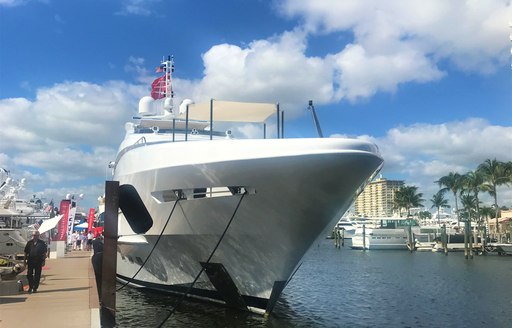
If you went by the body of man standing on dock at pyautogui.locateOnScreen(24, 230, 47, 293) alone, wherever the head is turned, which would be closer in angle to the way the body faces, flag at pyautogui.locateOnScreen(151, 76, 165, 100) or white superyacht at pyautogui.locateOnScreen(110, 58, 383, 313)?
the white superyacht

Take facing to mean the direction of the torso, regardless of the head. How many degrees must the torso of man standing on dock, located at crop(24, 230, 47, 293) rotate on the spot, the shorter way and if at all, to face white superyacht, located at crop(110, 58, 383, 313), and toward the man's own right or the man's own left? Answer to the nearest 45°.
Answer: approximately 135° to the man's own left

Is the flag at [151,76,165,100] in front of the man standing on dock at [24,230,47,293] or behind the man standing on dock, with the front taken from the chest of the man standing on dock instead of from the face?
behind

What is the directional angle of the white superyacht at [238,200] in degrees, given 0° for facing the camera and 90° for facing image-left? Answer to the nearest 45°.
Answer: approximately 315°

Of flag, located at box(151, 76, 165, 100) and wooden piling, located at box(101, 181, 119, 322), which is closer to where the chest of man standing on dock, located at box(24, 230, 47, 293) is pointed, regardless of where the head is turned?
the wooden piling

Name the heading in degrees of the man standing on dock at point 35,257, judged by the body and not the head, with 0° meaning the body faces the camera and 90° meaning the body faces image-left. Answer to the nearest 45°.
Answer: approximately 0°
